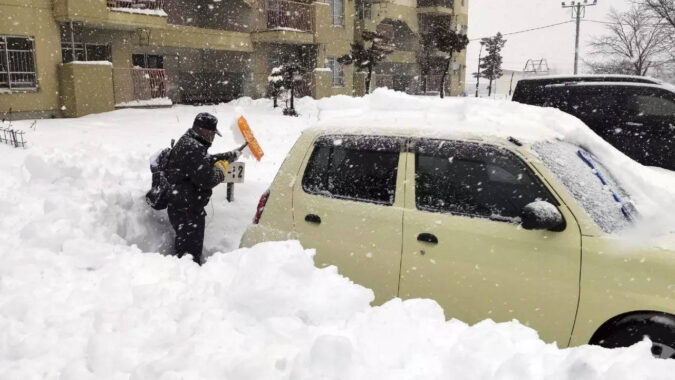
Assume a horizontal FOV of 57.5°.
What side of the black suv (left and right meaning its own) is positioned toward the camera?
right

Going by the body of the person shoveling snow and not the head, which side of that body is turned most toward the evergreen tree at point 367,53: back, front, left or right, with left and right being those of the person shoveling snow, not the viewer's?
left

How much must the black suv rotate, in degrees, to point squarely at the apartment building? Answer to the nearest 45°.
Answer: approximately 135° to its left

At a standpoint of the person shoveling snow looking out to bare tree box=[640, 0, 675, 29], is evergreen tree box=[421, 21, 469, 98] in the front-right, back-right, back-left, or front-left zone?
front-left

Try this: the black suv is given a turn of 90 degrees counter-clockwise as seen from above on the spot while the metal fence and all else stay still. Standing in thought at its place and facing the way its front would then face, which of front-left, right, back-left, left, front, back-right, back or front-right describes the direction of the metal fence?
left

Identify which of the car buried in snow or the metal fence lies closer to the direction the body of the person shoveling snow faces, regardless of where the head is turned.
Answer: the car buried in snow

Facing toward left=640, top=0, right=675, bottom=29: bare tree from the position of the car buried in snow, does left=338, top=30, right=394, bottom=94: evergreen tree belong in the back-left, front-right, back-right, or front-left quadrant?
front-left

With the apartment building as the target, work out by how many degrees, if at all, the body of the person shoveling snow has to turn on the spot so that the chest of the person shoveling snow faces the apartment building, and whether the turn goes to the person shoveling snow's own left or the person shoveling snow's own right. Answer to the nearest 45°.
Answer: approximately 90° to the person shoveling snow's own left

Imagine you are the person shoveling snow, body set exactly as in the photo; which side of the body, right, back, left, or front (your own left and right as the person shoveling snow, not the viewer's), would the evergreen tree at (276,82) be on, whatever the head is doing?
left

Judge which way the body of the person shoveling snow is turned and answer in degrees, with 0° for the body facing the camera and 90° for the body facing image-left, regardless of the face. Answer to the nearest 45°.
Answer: approximately 270°

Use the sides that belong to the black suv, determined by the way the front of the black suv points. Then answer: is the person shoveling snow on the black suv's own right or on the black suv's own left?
on the black suv's own right

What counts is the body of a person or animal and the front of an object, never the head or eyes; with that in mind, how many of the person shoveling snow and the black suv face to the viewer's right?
2
